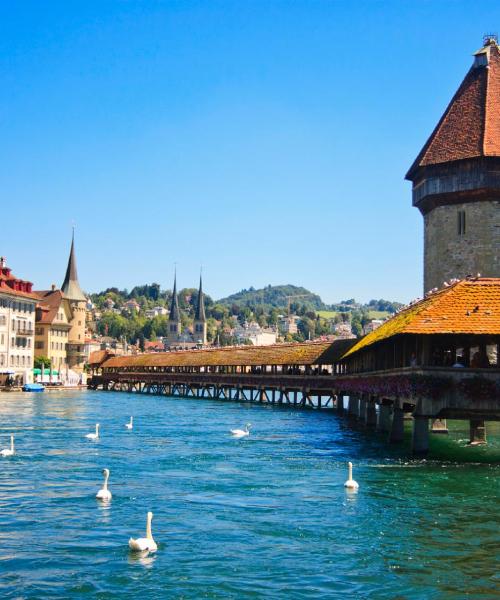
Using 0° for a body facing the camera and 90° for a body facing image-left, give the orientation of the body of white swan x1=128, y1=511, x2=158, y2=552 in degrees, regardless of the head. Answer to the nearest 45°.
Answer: approximately 315°
